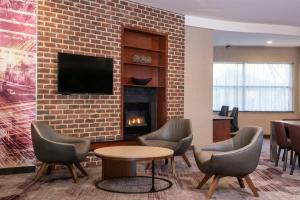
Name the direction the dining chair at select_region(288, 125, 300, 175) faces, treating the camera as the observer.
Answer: facing away from the viewer and to the right of the viewer

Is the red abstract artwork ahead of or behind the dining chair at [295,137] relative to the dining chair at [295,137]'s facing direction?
behind

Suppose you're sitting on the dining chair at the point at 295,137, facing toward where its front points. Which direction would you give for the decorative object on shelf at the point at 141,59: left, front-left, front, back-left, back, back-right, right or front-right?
back-left

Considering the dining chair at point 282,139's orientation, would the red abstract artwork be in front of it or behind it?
behind

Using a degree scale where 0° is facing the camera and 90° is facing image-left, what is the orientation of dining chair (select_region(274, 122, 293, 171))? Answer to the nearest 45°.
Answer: approximately 225°

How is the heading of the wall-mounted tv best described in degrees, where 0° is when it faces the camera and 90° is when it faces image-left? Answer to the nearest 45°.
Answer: approximately 315°

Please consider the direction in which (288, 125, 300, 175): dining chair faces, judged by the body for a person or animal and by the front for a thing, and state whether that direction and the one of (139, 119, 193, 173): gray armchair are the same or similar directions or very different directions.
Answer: very different directions

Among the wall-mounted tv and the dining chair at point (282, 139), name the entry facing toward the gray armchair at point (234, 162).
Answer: the wall-mounted tv

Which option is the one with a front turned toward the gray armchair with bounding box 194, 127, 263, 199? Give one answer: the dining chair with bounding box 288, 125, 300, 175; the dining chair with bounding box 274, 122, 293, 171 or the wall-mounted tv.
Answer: the wall-mounted tv
